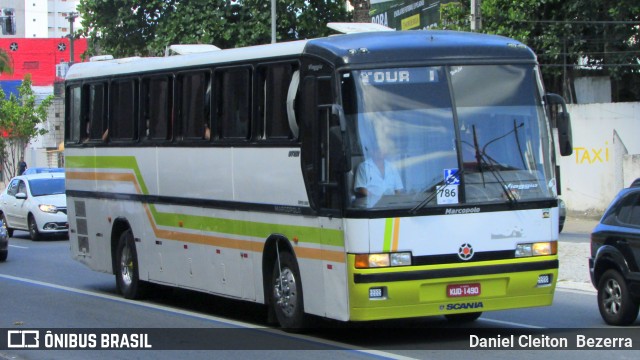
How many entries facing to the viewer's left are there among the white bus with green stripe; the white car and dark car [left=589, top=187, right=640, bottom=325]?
0

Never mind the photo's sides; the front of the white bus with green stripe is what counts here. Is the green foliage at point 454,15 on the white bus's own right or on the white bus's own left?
on the white bus's own left

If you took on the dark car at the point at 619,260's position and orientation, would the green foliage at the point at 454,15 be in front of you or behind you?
behind

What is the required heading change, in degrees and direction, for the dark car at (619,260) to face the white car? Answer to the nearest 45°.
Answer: approximately 180°

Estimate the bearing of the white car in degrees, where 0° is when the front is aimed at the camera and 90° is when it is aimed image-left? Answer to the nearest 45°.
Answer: approximately 315°

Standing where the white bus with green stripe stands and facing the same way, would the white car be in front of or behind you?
behind

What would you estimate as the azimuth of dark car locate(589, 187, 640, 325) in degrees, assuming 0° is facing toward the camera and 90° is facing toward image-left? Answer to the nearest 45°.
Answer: approximately 315°

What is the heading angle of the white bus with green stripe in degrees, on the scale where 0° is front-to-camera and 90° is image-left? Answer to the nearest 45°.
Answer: approximately 315°

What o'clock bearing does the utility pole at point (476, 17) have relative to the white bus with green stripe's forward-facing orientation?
The utility pole is roughly at 8 o'clock from the white bus with green stripe.

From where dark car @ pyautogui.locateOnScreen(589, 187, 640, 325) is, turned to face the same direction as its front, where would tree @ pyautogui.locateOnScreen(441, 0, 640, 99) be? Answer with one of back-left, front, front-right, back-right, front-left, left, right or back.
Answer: back-left

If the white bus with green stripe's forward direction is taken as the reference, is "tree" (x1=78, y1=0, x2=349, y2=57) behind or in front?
behind

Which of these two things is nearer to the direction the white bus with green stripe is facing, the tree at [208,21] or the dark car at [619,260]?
the dark car

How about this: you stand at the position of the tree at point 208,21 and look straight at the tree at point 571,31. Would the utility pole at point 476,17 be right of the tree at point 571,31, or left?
right

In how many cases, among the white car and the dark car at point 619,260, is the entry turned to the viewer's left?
0
